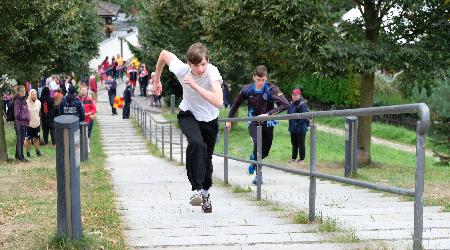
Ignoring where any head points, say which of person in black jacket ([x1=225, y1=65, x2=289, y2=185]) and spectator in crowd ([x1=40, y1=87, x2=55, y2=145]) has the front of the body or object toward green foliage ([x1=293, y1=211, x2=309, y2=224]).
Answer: the person in black jacket

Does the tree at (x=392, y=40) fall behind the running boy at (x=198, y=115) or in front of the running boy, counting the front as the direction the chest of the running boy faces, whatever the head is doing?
behind

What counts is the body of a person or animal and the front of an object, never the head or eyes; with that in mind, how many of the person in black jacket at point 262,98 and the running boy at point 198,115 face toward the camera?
2

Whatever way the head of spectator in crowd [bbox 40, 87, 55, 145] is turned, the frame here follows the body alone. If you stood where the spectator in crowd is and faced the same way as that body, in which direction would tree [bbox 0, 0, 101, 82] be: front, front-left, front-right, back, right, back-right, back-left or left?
back

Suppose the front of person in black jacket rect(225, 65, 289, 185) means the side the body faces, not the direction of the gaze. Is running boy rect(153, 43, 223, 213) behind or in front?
in front

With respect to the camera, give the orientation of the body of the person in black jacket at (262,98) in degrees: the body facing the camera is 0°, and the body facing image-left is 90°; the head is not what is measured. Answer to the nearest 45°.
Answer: approximately 0°

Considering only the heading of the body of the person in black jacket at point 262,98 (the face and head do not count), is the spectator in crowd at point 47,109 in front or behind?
behind

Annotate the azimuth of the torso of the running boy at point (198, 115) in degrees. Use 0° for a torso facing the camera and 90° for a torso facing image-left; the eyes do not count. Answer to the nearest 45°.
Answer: approximately 0°

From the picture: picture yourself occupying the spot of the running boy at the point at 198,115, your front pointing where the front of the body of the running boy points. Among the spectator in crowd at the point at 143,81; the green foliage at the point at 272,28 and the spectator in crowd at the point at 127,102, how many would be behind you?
3
